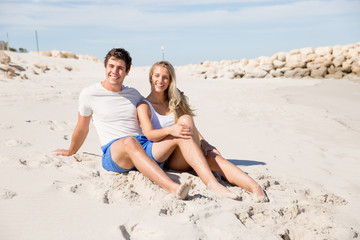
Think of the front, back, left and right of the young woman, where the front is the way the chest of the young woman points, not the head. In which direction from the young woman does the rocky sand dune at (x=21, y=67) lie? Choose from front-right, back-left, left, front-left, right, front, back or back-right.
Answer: back

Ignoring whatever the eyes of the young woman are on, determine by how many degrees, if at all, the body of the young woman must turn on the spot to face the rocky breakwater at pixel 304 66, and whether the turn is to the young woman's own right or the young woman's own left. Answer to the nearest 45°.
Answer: approximately 135° to the young woman's own left

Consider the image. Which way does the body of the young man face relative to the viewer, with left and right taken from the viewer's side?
facing the viewer and to the right of the viewer

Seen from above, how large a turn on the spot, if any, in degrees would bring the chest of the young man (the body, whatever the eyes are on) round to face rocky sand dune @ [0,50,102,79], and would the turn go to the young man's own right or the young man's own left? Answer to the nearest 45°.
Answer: approximately 180°

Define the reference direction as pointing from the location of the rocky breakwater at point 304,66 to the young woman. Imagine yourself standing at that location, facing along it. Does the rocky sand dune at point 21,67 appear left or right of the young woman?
right

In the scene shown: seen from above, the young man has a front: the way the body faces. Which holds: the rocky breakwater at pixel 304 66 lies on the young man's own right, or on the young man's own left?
on the young man's own left
